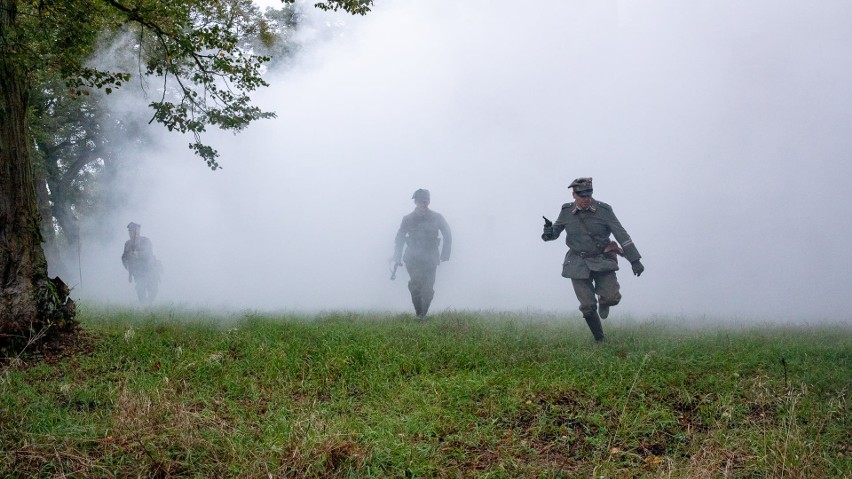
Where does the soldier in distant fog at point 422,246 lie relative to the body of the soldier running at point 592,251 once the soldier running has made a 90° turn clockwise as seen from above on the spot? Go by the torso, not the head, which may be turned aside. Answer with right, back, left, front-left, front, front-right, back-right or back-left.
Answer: front-right

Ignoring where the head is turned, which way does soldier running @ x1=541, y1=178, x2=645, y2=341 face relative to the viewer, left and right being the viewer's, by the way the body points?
facing the viewer

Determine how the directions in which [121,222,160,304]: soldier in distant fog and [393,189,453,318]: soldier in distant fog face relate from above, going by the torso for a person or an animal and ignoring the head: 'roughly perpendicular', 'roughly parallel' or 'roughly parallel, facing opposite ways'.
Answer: roughly parallel

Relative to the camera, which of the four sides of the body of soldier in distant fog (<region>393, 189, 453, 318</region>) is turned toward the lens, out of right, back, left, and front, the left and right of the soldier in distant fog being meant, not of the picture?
front

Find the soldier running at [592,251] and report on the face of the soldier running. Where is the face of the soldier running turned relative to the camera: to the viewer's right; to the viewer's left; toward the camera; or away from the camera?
toward the camera

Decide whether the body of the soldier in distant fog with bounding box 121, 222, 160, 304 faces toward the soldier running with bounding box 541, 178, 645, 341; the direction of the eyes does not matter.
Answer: no

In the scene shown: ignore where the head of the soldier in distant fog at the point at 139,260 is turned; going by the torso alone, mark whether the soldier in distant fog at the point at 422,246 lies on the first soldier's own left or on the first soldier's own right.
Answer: on the first soldier's own left

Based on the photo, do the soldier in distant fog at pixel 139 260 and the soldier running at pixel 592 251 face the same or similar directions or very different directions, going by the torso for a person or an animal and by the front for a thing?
same or similar directions

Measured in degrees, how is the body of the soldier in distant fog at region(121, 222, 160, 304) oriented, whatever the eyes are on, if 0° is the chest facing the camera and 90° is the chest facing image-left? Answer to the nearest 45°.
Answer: approximately 45°

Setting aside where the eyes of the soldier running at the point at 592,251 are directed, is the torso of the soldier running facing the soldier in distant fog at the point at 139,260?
no
